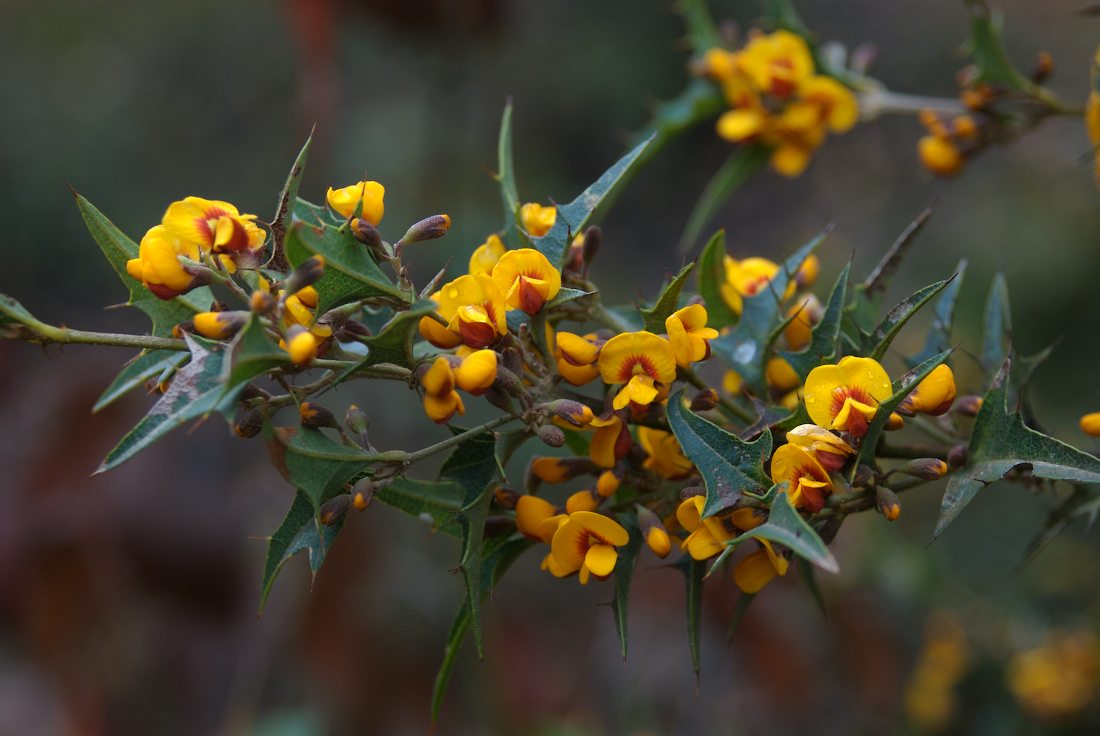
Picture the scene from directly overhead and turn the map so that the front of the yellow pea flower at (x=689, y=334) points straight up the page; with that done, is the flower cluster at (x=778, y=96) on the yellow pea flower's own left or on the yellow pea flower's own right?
on the yellow pea flower's own left

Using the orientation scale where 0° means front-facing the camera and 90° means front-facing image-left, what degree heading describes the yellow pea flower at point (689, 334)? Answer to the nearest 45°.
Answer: approximately 315°
